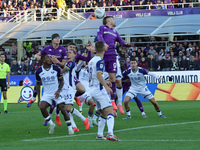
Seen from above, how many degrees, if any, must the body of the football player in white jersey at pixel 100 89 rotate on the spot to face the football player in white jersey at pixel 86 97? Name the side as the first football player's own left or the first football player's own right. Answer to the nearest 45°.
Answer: approximately 45° to the first football player's own left

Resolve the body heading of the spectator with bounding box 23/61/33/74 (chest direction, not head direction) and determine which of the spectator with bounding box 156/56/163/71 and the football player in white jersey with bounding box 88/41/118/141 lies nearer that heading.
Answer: the football player in white jersey

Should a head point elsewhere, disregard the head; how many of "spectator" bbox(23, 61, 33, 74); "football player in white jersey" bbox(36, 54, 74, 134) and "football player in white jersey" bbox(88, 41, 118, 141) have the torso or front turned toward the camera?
2

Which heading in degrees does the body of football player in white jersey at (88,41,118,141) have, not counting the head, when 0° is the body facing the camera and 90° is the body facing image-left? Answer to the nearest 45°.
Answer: approximately 225°

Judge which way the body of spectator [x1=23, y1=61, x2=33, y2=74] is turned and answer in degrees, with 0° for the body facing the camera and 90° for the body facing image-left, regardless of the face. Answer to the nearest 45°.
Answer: approximately 0°

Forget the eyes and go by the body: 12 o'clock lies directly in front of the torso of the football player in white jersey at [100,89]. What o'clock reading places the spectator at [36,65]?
The spectator is roughly at 10 o'clock from the football player in white jersey.

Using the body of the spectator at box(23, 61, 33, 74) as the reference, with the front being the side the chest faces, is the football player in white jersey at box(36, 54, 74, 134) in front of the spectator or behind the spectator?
in front

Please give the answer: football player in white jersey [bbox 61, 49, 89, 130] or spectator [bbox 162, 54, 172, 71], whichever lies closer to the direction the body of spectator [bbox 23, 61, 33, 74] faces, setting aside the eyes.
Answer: the football player in white jersey

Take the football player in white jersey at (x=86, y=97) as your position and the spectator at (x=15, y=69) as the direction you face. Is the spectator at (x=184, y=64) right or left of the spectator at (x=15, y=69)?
right

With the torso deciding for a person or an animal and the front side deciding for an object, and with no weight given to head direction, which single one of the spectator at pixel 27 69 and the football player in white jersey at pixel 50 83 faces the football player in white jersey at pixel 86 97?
the spectator

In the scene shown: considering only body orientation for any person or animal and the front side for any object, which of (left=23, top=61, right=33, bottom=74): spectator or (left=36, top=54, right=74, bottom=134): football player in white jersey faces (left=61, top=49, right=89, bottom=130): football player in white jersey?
the spectator
